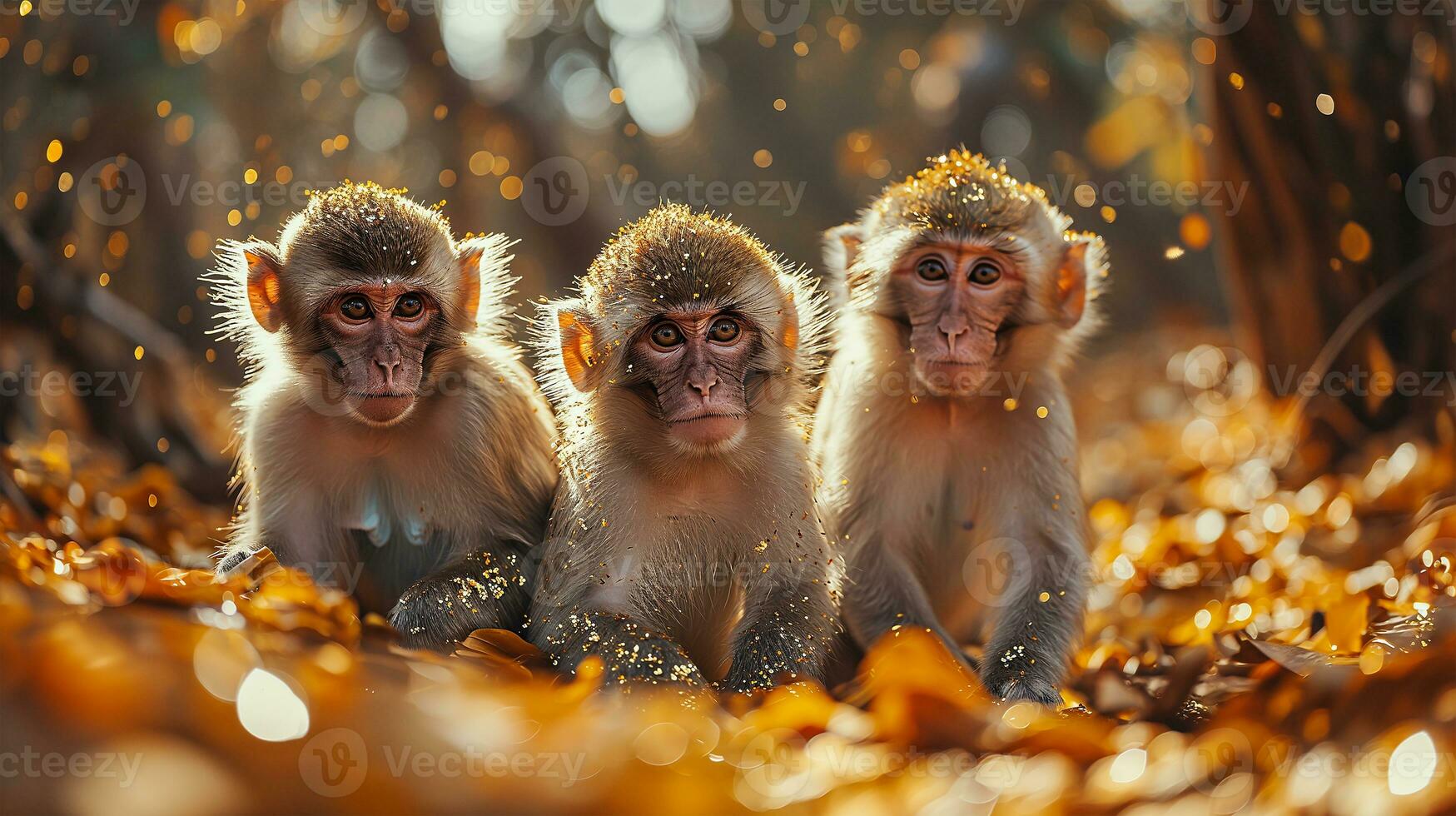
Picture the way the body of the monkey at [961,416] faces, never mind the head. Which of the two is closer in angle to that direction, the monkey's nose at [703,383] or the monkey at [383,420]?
the monkey's nose

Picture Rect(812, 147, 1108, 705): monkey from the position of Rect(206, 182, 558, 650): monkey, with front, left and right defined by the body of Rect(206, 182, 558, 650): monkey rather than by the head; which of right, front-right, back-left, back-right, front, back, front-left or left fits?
left

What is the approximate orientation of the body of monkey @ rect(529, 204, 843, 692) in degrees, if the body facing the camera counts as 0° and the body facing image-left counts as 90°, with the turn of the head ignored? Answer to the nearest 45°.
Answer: approximately 0°

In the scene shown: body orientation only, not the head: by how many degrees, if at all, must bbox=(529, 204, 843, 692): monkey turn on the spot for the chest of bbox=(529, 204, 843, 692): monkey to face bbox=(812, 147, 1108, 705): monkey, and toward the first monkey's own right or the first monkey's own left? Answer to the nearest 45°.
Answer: approximately 135° to the first monkey's own left

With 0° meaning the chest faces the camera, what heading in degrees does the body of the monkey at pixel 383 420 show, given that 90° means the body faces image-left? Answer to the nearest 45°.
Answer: approximately 0°

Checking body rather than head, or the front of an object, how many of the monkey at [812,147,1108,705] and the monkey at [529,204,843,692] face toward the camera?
2
